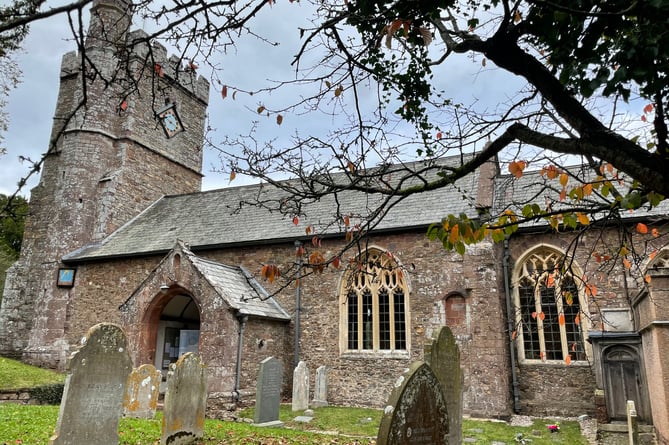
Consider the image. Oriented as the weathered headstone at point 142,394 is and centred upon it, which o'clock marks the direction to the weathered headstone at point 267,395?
the weathered headstone at point 267,395 is roughly at 10 o'clock from the weathered headstone at point 142,394.

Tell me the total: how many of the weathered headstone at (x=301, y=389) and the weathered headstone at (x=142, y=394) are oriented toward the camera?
2

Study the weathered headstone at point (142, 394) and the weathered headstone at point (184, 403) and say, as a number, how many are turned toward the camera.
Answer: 2

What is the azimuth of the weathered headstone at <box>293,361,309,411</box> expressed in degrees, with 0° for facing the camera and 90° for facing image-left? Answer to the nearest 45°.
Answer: approximately 0°

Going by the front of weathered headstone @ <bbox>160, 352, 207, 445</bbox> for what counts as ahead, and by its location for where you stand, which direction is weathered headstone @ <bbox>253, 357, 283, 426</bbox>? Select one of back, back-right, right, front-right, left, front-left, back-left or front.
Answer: back-left

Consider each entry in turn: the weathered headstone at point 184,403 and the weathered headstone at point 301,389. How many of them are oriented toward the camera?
2
